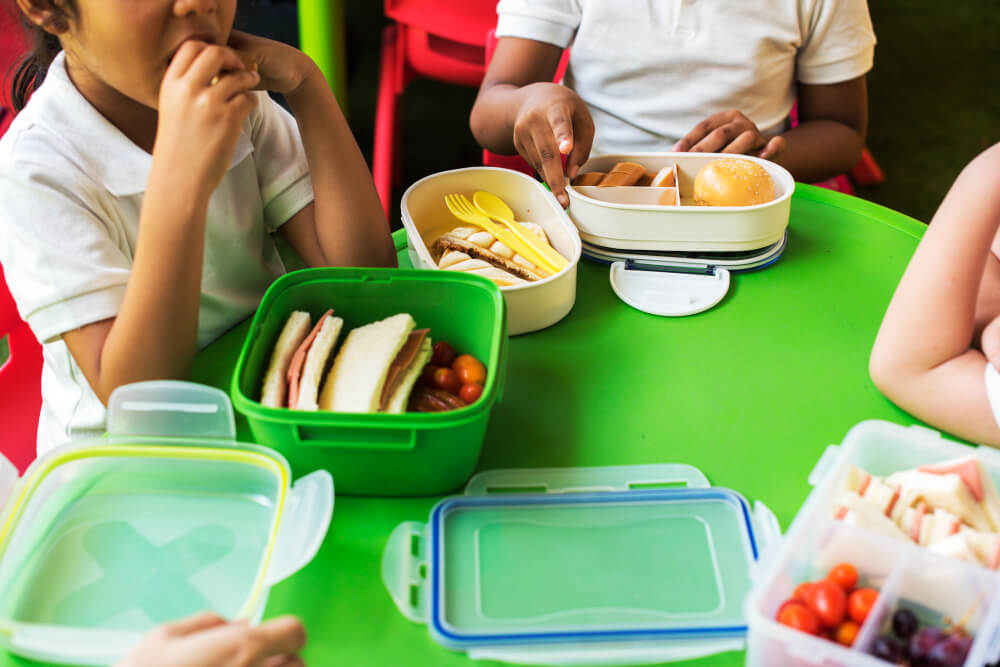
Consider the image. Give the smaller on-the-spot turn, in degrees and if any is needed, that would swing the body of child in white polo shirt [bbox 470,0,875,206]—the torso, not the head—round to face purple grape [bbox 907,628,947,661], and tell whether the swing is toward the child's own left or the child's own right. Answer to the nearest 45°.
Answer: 0° — they already face it

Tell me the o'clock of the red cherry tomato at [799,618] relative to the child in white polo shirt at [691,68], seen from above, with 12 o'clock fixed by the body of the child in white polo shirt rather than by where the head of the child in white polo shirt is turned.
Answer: The red cherry tomato is roughly at 12 o'clock from the child in white polo shirt.

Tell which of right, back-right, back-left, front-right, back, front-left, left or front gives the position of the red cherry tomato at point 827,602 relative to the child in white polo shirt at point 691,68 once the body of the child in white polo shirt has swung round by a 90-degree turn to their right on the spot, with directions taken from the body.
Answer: left

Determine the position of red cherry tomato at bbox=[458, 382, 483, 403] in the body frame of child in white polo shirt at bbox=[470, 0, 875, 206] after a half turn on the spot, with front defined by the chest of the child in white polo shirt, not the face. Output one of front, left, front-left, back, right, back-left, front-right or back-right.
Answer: back

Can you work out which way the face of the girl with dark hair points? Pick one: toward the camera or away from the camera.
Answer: toward the camera

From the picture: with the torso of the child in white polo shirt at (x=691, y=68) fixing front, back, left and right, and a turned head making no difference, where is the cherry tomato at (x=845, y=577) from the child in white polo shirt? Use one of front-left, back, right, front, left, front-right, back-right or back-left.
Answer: front

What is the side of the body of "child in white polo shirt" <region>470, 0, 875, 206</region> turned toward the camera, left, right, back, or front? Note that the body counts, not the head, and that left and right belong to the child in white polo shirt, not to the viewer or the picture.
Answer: front

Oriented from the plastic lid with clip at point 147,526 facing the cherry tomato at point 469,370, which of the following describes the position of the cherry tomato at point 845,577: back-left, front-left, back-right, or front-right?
front-right

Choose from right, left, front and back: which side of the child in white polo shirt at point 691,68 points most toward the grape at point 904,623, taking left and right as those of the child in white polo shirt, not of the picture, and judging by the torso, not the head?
front

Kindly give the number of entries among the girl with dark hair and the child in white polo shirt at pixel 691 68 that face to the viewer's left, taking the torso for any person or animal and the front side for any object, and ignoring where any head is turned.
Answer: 0

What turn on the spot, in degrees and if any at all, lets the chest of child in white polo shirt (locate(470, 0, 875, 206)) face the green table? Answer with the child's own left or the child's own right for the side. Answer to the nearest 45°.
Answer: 0° — they already face it

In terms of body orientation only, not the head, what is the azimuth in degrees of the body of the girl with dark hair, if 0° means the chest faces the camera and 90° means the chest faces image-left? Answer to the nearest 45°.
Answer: approximately 315°
